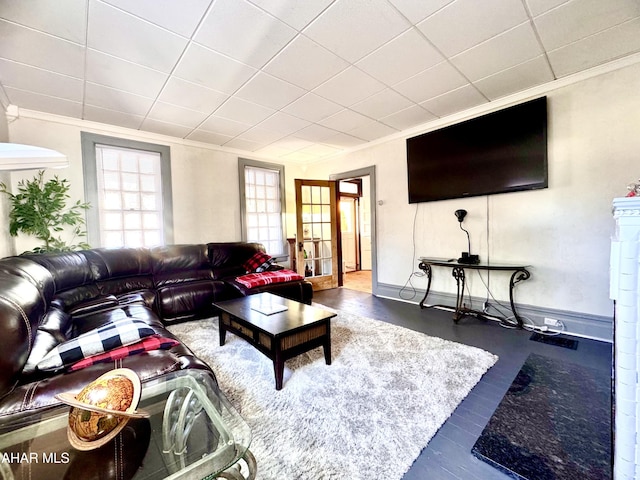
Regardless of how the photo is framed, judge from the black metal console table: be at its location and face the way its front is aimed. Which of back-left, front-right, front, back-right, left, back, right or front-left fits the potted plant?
front

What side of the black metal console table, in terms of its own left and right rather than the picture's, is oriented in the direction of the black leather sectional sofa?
front

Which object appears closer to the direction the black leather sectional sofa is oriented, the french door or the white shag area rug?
the white shag area rug

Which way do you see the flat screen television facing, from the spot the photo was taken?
facing the viewer and to the left of the viewer

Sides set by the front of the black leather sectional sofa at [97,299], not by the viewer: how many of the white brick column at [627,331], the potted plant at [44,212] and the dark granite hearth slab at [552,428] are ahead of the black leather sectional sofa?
2

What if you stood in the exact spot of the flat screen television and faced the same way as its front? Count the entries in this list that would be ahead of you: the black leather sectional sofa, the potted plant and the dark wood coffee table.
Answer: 3

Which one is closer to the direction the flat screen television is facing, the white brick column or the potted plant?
the potted plant

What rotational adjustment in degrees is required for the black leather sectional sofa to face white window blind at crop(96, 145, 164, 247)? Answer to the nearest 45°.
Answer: approximately 135° to its left

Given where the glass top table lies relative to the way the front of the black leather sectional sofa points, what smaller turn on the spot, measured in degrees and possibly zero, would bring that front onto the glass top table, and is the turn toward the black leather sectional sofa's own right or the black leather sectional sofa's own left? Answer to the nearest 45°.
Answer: approximately 45° to the black leather sectional sofa's own right

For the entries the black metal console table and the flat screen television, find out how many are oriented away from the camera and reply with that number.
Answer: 0

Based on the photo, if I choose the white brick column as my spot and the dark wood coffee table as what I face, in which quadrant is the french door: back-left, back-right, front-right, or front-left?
front-right

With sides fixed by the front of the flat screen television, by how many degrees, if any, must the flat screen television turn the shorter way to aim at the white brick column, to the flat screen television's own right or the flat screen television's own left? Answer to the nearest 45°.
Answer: approximately 45° to the flat screen television's own left

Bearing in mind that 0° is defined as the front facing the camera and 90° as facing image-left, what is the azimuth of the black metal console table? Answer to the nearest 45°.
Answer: approximately 45°

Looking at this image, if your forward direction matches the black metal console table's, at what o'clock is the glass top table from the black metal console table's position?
The glass top table is roughly at 11 o'clock from the black metal console table.

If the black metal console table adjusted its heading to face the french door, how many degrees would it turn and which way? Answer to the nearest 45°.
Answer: approximately 45° to its right

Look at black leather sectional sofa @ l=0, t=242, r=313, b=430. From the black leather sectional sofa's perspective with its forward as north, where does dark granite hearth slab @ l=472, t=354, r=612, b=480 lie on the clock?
The dark granite hearth slab is roughly at 12 o'clock from the black leather sectional sofa.
